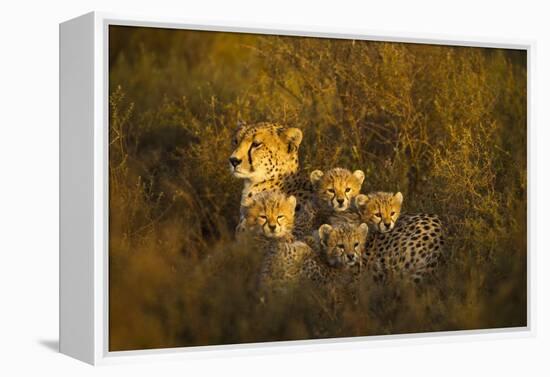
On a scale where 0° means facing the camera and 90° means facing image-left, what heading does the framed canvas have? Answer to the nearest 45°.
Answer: approximately 315°
